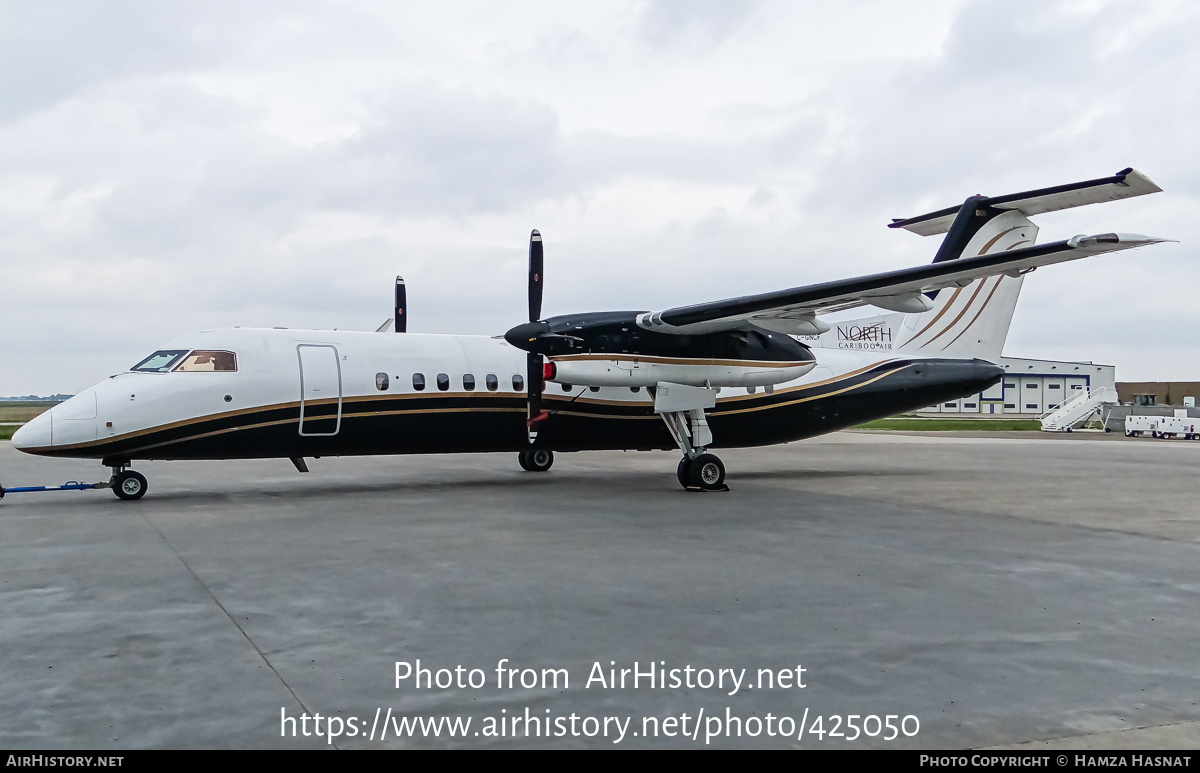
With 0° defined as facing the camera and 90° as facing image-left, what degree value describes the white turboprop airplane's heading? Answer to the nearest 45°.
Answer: approximately 45°

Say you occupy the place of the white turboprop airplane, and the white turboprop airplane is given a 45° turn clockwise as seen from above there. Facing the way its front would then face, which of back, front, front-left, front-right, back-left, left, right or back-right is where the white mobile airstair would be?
back-right
